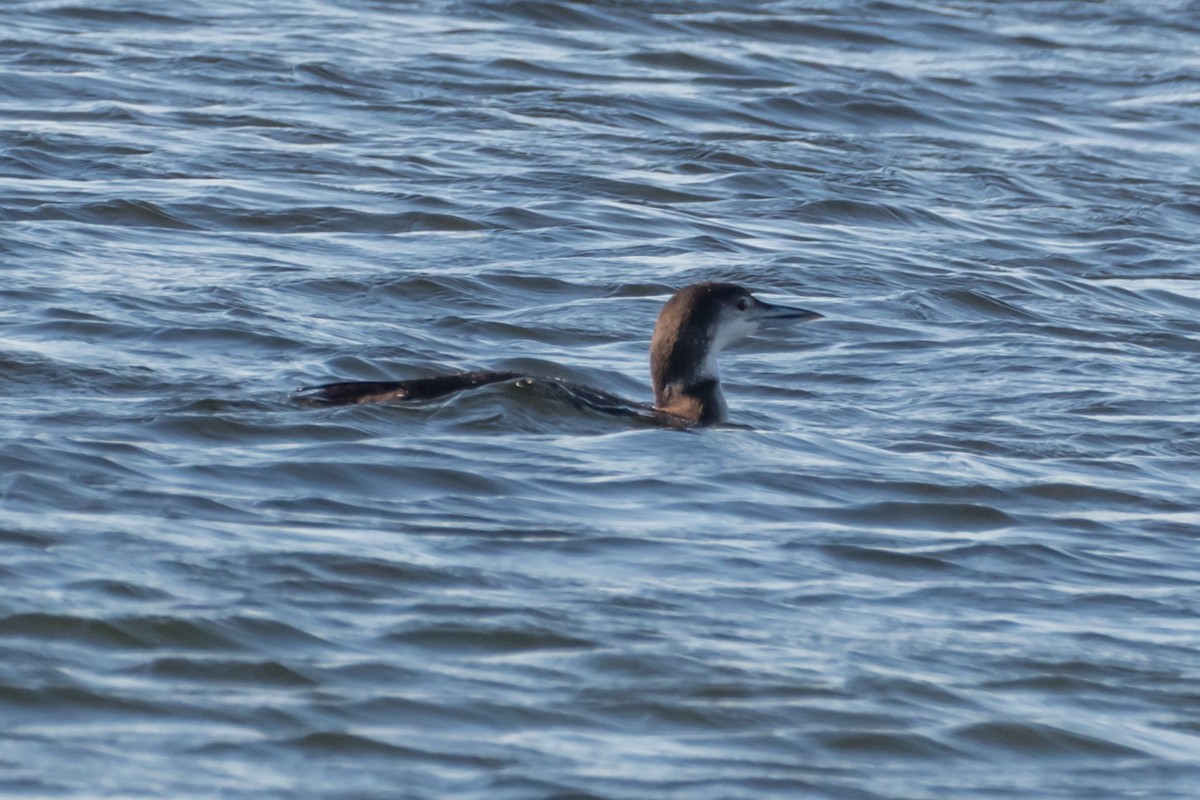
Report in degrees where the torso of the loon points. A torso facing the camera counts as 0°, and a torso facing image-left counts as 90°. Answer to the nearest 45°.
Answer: approximately 270°
